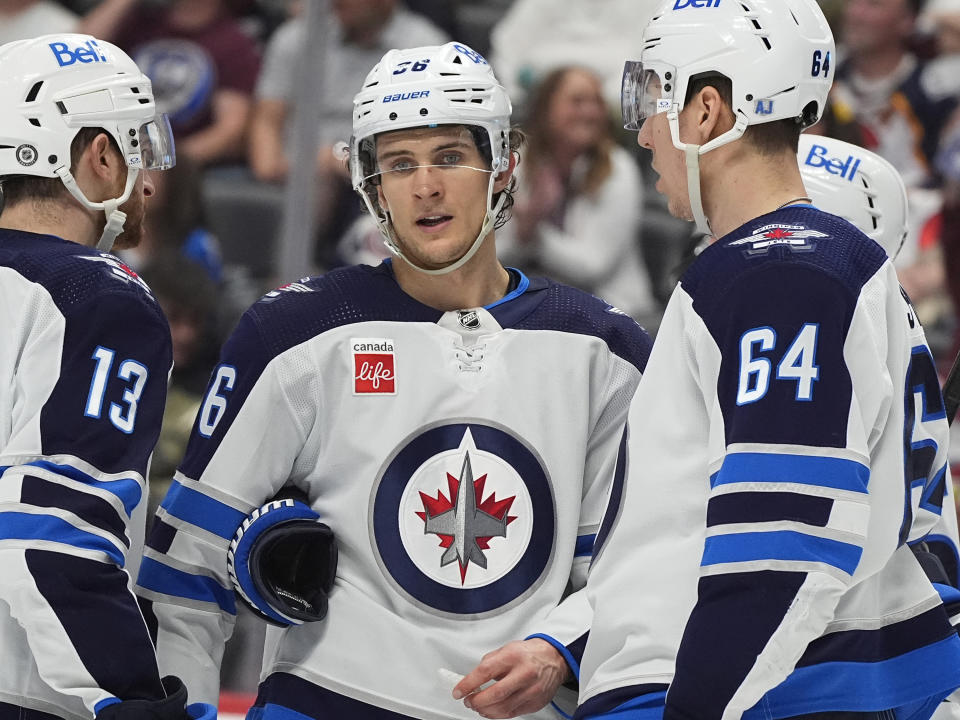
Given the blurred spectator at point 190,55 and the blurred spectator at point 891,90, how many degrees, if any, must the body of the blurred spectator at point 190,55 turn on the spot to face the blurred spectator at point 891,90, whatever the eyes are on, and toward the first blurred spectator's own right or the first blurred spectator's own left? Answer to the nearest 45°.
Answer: approximately 90° to the first blurred spectator's own left

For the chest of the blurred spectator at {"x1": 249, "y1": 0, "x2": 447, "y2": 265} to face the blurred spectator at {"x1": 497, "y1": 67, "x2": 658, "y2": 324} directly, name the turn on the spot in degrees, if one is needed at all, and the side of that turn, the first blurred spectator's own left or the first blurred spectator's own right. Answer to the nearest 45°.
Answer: approximately 90° to the first blurred spectator's own left

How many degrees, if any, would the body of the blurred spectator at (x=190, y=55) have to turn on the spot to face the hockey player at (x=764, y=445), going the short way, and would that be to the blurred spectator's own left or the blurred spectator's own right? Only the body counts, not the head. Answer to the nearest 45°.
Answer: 0° — they already face them

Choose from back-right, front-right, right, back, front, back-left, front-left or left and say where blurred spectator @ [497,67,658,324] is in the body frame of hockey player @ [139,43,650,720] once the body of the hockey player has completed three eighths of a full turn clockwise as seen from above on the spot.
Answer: front-right

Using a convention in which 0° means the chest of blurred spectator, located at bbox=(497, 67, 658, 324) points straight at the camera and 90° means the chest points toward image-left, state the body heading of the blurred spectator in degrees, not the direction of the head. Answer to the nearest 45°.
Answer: approximately 45°

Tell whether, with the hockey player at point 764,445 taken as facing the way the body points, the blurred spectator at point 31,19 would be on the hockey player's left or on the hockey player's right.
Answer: on the hockey player's right

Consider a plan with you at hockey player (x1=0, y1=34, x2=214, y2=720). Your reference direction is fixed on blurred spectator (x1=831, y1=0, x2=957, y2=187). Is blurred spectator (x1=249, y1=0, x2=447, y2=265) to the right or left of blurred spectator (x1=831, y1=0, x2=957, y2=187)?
left

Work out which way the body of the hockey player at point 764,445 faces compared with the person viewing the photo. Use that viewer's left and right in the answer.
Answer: facing to the left of the viewer

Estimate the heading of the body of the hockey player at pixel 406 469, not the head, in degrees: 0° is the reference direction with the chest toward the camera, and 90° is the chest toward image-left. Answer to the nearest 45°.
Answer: approximately 0°
